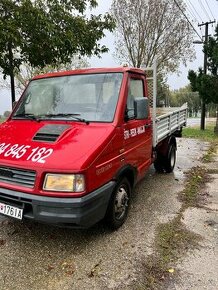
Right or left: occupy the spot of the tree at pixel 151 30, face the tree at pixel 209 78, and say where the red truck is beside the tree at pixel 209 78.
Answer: right

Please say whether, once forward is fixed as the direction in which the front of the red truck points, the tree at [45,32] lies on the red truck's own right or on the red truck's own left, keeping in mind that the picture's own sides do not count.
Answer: on the red truck's own right

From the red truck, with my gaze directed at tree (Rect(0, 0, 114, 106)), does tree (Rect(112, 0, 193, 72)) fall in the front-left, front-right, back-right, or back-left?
front-right

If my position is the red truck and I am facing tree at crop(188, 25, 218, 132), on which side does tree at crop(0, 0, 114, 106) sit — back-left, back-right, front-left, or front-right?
front-left

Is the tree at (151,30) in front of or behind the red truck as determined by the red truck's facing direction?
behind

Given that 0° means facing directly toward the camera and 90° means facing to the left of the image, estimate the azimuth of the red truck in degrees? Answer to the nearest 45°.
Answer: approximately 45°

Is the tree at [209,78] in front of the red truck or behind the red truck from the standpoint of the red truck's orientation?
behind
